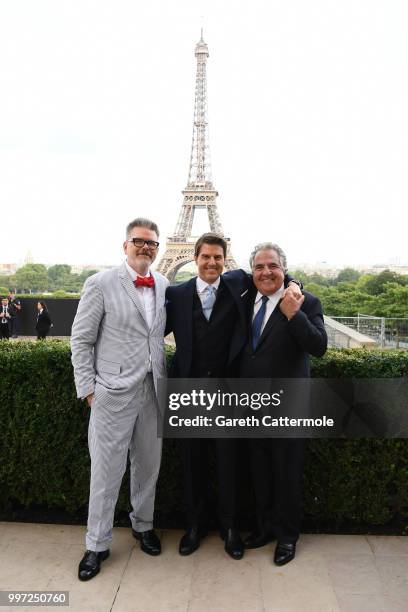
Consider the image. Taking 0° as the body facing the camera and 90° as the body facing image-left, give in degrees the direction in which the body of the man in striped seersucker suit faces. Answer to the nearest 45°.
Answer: approximately 315°

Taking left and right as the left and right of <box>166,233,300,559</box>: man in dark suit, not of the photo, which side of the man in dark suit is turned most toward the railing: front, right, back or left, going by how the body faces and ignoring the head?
back

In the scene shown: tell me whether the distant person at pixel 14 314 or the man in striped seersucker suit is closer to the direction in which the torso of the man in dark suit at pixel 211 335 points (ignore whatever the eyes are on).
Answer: the man in striped seersucker suit

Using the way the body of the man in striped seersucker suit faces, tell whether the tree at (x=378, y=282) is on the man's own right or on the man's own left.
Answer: on the man's own left

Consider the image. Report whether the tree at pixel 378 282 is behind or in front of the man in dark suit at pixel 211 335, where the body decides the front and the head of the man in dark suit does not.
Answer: behind

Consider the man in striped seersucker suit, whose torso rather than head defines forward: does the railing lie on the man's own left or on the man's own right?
on the man's own left

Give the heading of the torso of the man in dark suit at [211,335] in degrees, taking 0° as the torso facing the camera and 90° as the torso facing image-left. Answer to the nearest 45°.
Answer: approximately 0°

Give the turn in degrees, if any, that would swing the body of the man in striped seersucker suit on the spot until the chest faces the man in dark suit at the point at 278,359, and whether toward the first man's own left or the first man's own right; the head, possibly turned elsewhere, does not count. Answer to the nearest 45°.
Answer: approximately 45° to the first man's own left

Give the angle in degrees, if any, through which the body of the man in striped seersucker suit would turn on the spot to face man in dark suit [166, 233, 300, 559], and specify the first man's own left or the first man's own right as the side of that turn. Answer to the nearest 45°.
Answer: approximately 45° to the first man's own left

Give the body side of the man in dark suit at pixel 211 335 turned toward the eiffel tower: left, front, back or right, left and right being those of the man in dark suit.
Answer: back

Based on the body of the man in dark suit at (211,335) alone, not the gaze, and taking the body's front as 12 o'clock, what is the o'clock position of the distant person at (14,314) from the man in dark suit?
The distant person is roughly at 5 o'clock from the man in dark suit.
